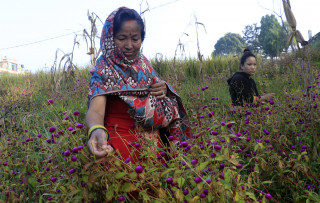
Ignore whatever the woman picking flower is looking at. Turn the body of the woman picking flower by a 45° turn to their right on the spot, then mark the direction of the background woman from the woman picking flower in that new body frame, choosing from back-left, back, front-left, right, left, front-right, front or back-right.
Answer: back

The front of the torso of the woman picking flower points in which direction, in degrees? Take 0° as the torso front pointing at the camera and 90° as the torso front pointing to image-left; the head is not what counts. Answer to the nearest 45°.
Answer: approximately 0°

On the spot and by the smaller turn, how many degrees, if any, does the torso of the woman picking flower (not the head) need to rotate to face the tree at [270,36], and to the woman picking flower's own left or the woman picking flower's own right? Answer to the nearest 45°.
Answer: approximately 135° to the woman picking flower's own left
